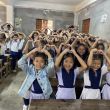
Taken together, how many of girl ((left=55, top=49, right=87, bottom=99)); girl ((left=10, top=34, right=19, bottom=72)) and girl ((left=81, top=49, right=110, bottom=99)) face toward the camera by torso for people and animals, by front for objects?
3

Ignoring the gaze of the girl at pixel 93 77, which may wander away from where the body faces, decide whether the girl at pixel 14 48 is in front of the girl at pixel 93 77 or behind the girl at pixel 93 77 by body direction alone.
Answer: behind

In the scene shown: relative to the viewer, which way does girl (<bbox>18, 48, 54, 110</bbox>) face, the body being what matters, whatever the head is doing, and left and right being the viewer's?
facing the viewer

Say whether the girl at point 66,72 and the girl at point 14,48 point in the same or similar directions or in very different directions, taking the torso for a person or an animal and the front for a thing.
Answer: same or similar directions

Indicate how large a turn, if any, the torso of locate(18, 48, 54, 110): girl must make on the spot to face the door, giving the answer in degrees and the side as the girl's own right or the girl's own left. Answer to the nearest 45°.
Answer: approximately 180°

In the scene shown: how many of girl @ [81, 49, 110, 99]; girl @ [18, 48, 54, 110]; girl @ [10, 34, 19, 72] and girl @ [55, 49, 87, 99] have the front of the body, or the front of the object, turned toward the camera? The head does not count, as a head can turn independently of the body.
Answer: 4

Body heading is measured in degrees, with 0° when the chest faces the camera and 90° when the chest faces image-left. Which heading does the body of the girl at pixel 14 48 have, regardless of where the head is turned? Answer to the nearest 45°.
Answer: approximately 0°

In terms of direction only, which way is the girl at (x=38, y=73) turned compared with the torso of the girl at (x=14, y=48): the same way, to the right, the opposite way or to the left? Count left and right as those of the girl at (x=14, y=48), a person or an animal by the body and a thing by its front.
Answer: the same way

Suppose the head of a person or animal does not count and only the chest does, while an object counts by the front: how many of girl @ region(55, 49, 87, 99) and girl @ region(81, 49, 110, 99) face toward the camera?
2

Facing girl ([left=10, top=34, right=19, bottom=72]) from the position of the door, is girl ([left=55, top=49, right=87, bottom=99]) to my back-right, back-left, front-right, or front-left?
front-left

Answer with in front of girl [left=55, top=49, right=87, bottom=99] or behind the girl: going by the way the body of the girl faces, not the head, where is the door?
behind

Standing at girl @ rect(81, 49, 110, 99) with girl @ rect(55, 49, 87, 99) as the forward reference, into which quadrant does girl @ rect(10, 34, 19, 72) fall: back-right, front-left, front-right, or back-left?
front-right

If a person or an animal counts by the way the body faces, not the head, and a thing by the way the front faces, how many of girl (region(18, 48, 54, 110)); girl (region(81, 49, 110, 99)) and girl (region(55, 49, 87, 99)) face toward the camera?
3
